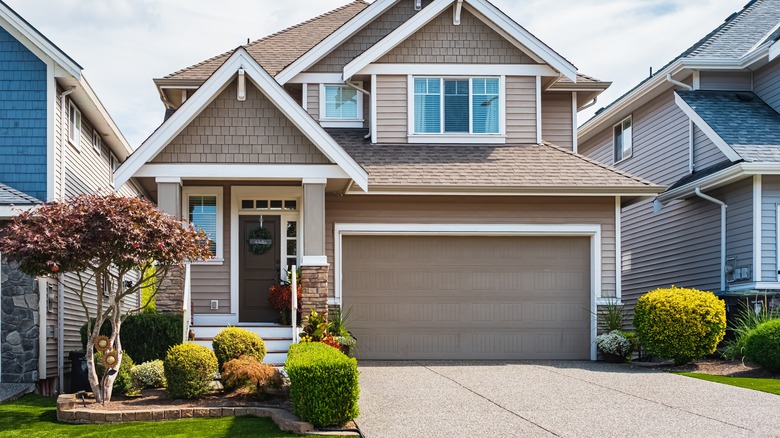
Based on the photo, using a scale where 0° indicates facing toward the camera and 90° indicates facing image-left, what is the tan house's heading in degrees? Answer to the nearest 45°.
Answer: approximately 0°

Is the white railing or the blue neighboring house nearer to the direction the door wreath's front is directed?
the white railing

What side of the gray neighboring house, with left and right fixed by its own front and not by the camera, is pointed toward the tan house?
right

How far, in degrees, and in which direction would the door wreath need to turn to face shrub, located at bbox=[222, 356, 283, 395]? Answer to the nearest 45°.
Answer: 0° — it already faces it

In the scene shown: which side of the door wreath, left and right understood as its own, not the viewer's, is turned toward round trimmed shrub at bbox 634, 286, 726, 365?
left

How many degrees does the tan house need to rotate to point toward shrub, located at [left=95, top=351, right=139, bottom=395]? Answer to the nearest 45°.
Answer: approximately 45° to its right

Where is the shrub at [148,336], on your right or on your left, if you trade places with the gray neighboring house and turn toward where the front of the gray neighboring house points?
on your right

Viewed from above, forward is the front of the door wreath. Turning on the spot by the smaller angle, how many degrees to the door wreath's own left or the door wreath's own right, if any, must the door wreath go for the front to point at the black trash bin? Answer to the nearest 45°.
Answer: approximately 45° to the door wreath's own right

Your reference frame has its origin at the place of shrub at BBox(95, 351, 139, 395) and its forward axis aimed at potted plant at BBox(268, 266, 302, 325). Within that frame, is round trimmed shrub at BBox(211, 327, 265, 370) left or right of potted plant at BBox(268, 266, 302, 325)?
right
